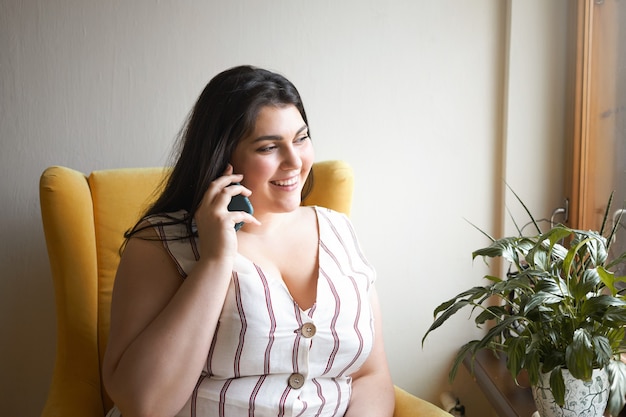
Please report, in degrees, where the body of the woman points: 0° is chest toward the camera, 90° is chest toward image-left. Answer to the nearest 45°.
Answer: approximately 315°

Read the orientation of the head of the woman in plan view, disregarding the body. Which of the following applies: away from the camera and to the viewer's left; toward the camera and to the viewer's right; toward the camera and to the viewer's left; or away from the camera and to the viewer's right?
toward the camera and to the viewer's right
